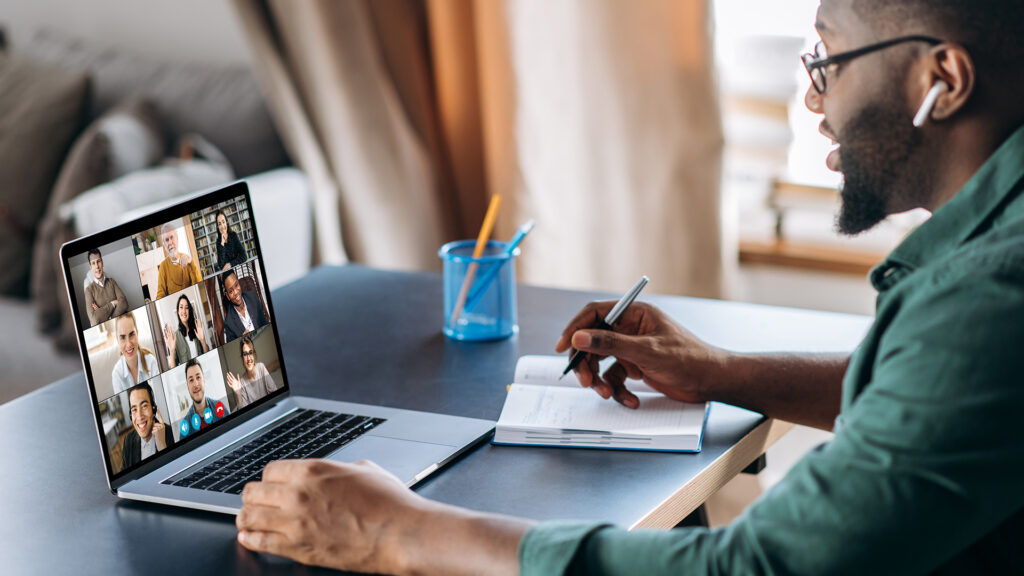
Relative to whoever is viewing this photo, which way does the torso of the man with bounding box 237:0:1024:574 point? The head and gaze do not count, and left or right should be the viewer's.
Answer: facing to the left of the viewer

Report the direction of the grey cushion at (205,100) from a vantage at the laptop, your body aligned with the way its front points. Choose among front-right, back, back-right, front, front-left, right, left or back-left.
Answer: back-left

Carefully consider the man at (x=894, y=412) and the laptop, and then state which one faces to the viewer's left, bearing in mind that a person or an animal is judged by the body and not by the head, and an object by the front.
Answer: the man

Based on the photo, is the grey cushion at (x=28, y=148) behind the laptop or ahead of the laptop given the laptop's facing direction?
behind

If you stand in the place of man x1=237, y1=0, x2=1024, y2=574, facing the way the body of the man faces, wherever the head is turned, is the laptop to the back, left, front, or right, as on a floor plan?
front

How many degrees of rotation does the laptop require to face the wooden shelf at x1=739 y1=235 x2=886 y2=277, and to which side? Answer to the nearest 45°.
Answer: approximately 90° to its left

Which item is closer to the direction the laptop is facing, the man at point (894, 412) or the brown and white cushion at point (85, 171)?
the man

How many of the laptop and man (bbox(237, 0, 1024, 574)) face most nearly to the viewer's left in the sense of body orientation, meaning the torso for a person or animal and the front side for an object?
1

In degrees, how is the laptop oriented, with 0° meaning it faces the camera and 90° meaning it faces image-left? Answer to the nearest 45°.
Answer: approximately 315°

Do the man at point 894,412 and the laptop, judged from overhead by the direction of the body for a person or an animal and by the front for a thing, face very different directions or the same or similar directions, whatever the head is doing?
very different directions
